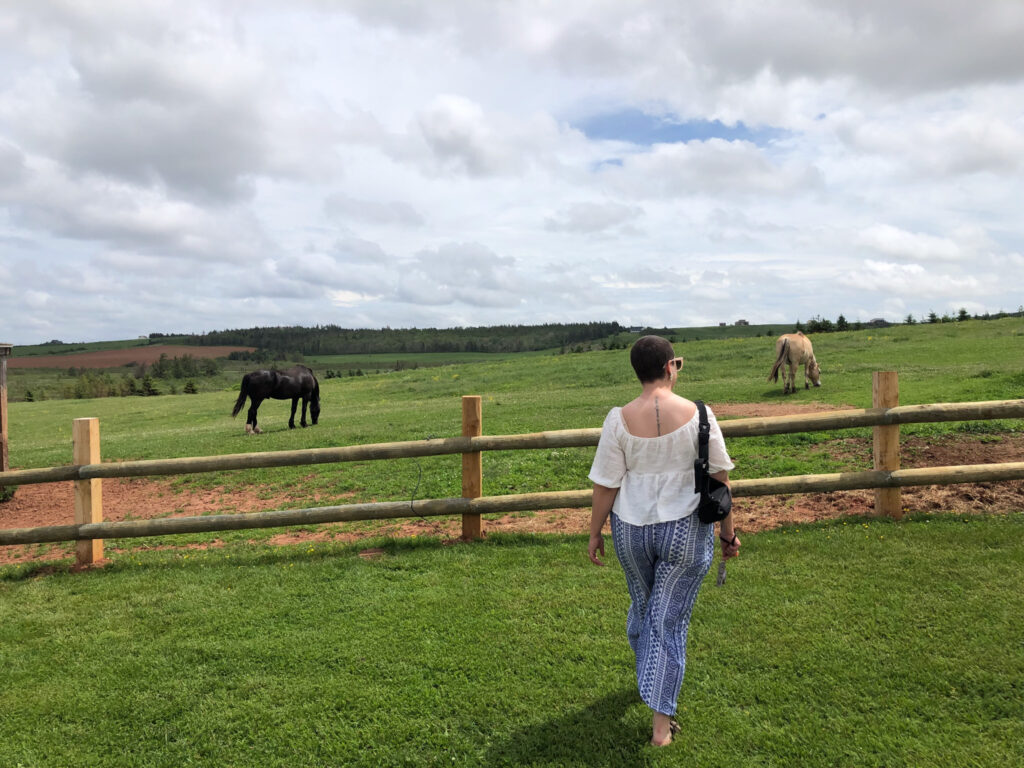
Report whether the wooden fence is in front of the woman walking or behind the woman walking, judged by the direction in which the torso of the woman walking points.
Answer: in front

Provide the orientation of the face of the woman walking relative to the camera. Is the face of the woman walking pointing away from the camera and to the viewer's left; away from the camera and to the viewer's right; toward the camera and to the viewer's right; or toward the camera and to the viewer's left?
away from the camera and to the viewer's right

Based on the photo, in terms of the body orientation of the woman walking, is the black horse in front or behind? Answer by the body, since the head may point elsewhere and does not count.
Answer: in front

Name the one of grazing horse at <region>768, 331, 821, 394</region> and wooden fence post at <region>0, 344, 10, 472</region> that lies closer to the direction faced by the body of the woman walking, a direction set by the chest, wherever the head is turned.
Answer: the grazing horse

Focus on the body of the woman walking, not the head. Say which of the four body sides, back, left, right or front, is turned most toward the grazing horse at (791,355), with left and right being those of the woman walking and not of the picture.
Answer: front

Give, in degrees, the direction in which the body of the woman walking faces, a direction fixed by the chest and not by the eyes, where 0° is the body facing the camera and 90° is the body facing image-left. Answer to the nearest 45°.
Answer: approximately 180°
